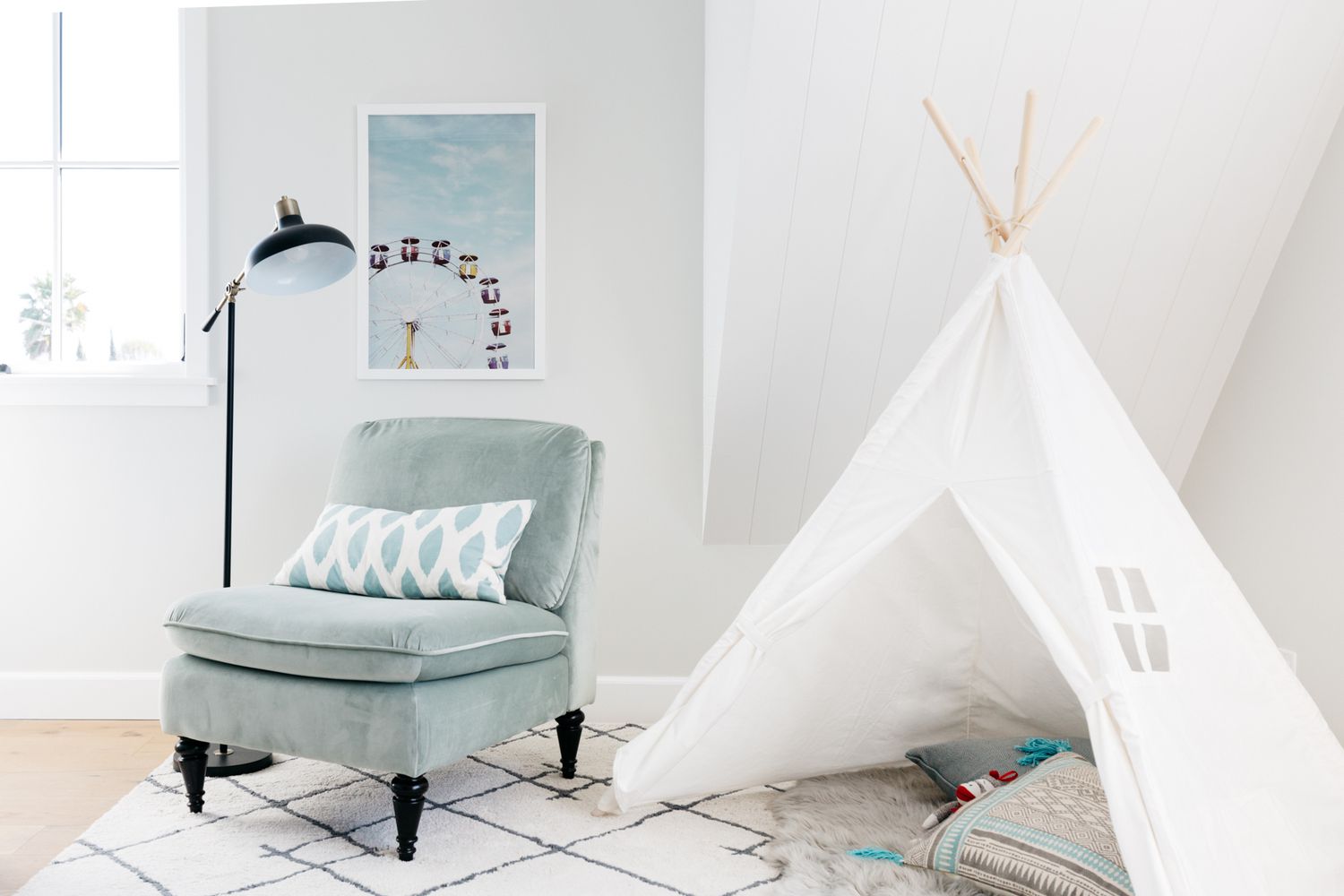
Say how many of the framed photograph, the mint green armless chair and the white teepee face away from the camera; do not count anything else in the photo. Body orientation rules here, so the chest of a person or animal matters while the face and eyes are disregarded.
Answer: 0

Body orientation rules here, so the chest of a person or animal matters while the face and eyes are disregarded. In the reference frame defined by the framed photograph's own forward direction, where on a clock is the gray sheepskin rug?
The gray sheepskin rug is roughly at 11 o'clock from the framed photograph.

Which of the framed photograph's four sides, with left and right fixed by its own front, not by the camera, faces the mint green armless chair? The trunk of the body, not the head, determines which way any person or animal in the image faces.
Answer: front

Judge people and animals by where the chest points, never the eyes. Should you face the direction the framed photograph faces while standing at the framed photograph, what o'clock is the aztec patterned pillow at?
The aztec patterned pillow is roughly at 11 o'clock from the framed photograph.

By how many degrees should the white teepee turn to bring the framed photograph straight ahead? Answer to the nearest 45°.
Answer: approximately 90° to its right

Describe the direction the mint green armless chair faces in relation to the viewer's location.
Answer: facing the viewer and to the left of the viewer

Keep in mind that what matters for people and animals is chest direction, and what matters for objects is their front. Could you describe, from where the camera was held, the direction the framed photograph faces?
facing the viewer

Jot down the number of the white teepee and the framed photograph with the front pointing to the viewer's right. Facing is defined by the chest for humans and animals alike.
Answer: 0

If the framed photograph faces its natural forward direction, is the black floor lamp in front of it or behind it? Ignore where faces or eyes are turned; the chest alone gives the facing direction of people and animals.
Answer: in front

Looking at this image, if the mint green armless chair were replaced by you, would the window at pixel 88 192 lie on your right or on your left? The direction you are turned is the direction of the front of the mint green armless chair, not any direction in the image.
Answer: on your right

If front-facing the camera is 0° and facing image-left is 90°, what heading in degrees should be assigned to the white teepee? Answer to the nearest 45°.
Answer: approximately 45°

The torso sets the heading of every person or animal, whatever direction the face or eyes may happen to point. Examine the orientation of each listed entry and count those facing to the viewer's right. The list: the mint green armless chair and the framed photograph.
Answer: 0
